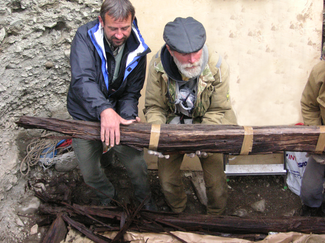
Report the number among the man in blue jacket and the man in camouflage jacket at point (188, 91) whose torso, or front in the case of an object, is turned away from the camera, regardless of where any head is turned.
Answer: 0

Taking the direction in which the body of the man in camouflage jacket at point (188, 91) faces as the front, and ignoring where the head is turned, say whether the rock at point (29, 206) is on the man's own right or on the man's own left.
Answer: on the man's own right

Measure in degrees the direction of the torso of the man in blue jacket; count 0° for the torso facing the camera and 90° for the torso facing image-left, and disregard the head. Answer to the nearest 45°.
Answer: approximately 315°

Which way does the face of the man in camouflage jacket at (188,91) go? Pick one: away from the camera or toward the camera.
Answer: toward the camera

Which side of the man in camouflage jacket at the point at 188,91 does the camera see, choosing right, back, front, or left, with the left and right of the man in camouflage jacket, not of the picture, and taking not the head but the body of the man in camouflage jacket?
front

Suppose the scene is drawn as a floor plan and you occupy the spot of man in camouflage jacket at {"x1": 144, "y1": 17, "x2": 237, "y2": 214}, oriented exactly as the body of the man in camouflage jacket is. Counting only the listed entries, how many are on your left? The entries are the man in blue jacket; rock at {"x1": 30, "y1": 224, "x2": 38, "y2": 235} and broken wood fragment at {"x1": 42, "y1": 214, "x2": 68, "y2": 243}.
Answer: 0

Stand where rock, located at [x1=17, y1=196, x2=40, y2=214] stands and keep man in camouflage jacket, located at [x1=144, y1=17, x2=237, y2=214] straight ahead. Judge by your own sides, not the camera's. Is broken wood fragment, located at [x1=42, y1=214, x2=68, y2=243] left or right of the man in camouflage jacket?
right
